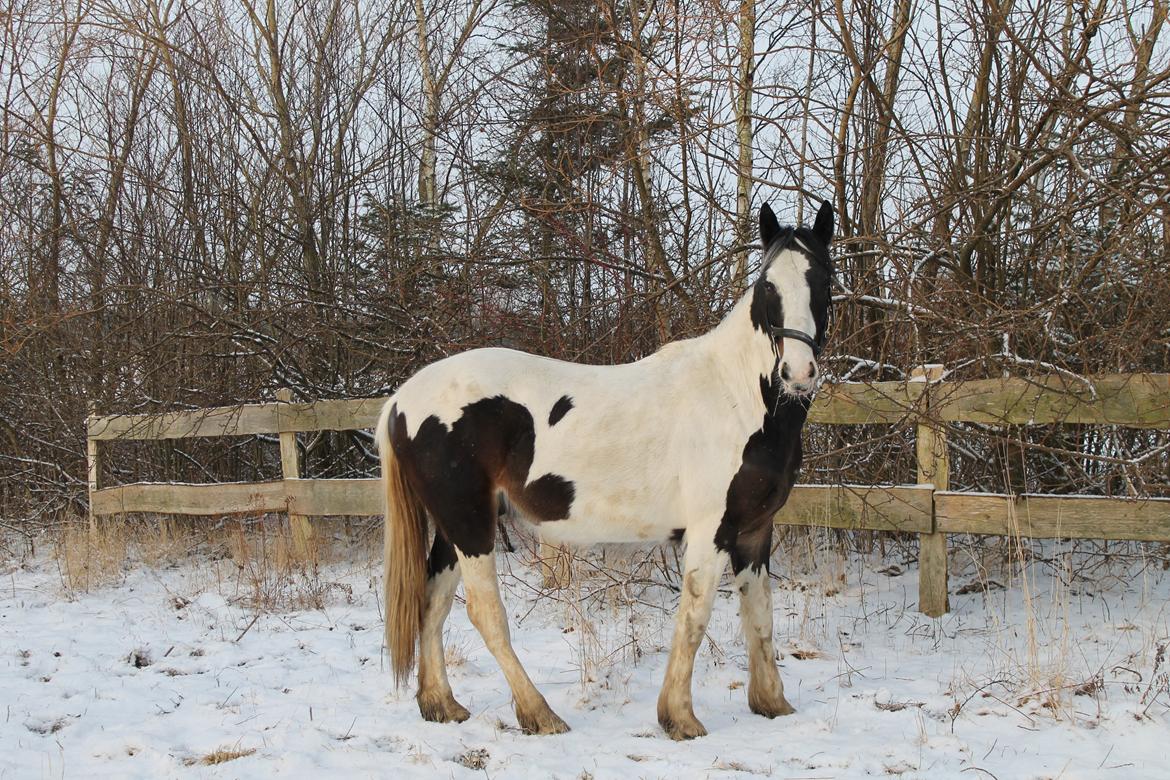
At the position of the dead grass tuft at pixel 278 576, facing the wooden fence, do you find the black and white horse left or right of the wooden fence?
right

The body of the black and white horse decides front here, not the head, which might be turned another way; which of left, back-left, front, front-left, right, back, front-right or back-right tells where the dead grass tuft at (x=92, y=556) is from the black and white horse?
back-left

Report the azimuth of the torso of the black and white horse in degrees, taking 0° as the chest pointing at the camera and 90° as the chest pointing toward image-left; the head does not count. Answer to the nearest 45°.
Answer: approximately 270°

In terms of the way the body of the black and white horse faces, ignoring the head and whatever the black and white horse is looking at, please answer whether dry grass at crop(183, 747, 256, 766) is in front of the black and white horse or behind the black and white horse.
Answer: behind

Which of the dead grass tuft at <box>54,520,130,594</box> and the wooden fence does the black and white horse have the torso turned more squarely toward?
the wooden fence

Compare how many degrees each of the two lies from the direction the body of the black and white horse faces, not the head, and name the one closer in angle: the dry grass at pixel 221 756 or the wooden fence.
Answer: the wooden fence

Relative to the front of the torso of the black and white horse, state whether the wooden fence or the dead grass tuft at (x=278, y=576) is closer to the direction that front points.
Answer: the wooden fence
